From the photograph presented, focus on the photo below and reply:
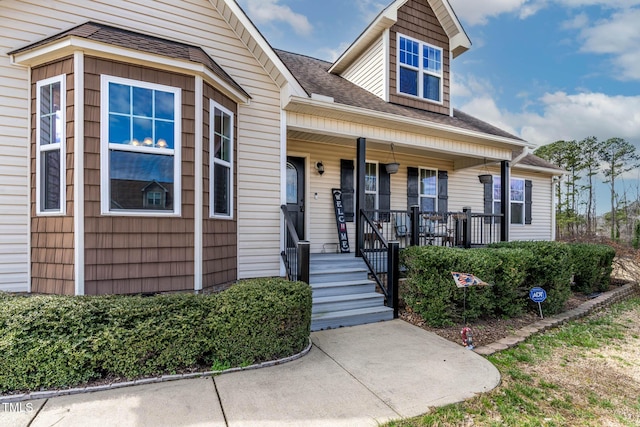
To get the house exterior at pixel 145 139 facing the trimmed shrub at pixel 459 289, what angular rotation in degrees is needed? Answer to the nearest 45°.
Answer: approximately 45° to its left

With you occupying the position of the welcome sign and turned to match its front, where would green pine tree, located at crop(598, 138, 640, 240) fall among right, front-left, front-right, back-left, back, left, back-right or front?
back-left

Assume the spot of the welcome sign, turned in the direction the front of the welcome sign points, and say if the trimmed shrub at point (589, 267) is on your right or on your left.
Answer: on your left

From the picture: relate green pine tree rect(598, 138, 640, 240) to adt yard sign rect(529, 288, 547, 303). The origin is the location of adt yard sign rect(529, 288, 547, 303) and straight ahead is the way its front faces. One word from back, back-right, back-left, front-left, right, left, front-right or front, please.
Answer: back

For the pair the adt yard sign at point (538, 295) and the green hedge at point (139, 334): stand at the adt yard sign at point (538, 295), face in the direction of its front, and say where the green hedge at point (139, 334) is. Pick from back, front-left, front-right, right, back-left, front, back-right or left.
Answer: front-right

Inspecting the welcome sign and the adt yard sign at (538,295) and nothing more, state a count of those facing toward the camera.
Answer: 2

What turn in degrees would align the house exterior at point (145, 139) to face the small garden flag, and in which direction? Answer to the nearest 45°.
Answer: approximately 45° to its left

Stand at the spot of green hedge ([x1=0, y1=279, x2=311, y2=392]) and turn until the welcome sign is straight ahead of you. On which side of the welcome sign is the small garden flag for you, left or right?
right
